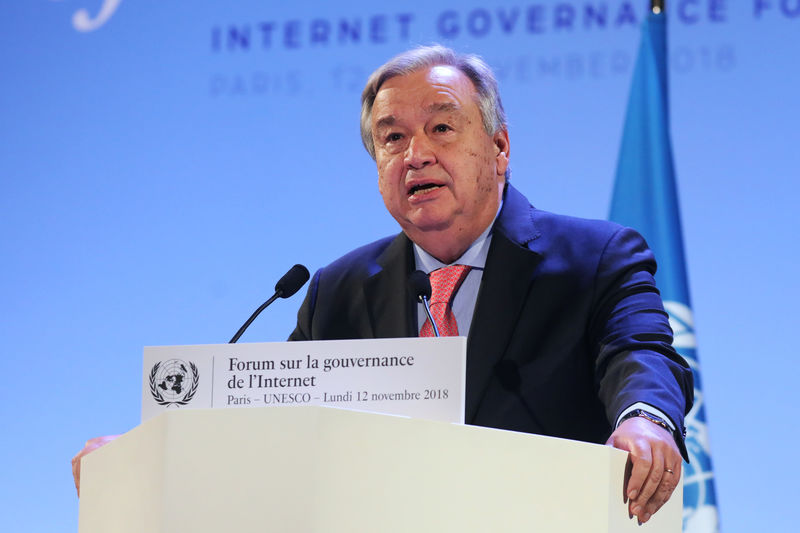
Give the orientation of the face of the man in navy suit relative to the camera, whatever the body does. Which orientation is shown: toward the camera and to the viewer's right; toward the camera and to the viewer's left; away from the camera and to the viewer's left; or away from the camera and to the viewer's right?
toward the camera and to the viewer's left

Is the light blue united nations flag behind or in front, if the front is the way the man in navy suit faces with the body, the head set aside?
behind

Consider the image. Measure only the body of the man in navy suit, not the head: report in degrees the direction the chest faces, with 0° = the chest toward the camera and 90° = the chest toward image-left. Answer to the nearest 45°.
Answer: approximately 45°
